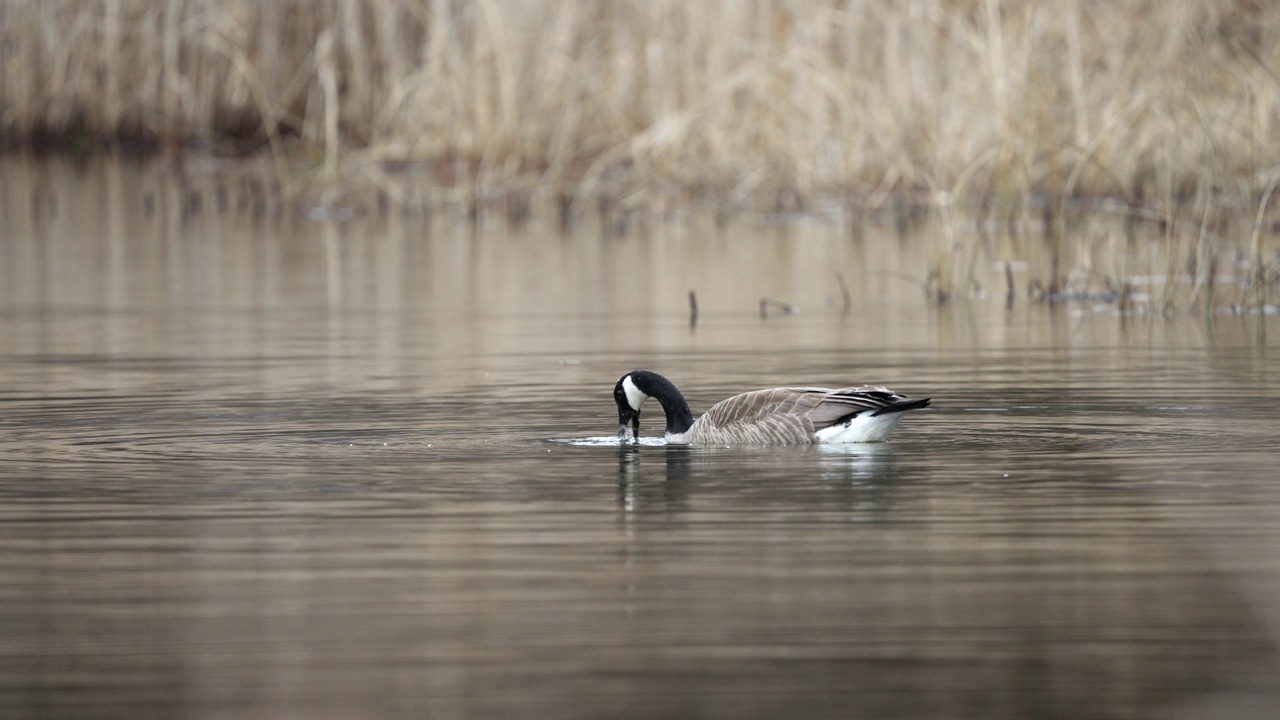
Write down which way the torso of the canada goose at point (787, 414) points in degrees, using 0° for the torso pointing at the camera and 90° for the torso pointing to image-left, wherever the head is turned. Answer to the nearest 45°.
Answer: approximately 90°

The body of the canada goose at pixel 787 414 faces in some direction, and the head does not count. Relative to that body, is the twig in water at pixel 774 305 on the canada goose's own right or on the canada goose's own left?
on the canada goose's own right
